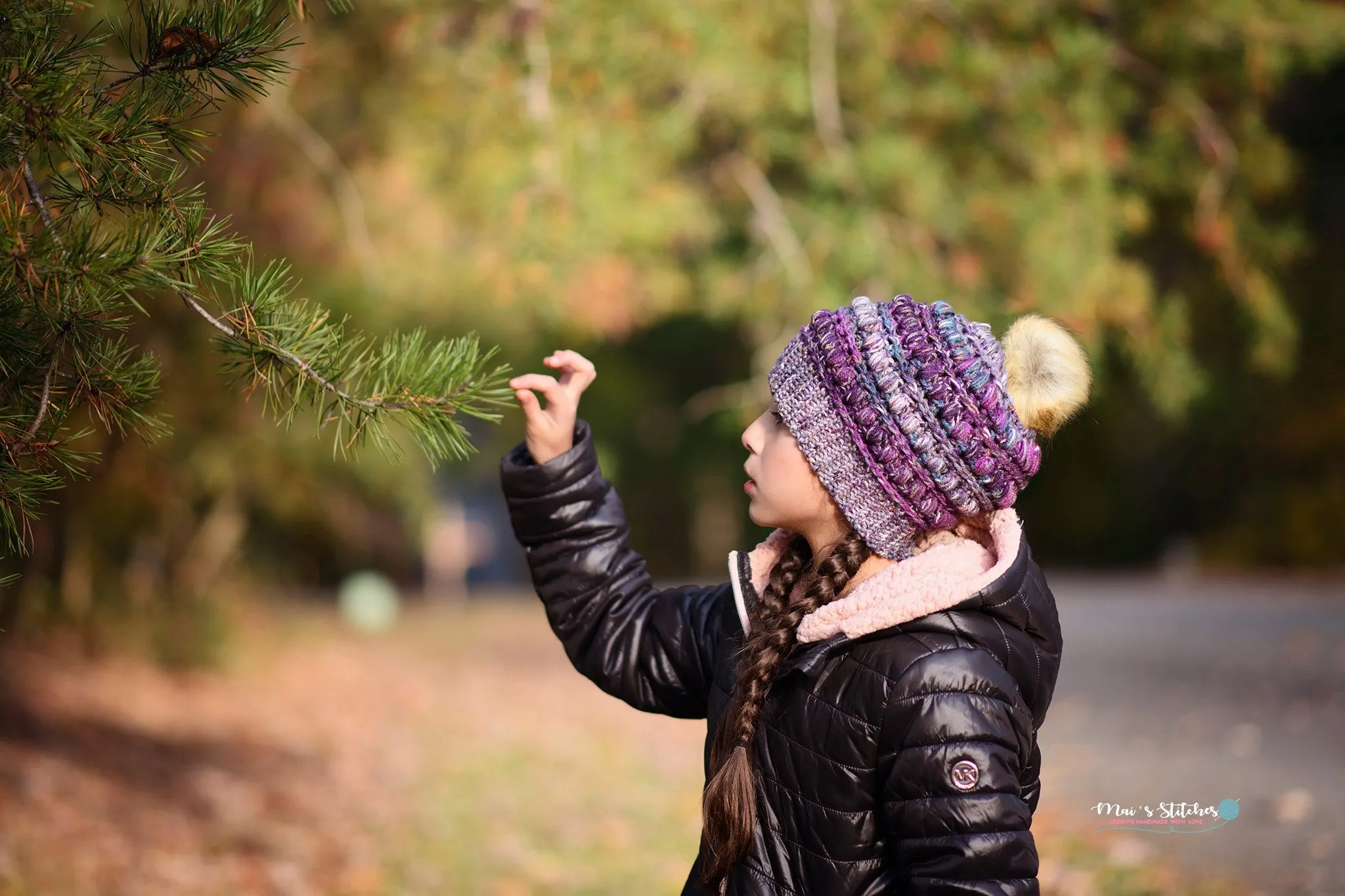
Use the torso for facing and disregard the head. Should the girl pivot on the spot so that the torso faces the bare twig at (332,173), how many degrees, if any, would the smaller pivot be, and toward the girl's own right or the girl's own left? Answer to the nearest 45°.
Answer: approximately 45° to the girl's own right

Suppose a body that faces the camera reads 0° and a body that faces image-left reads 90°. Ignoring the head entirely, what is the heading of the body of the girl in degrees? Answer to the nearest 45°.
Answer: approximately 90°

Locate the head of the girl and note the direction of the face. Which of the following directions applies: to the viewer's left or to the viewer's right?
to the viewer's left

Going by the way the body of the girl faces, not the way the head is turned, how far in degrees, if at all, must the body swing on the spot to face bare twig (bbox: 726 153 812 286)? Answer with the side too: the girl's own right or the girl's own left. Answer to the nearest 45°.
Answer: approximately 90° to the girl's own right

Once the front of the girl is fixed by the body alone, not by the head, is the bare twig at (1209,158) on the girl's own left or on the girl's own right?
on the girl's own right

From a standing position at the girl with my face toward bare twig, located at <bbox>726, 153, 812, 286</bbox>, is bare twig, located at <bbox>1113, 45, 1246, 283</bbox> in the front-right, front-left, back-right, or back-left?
front-right
